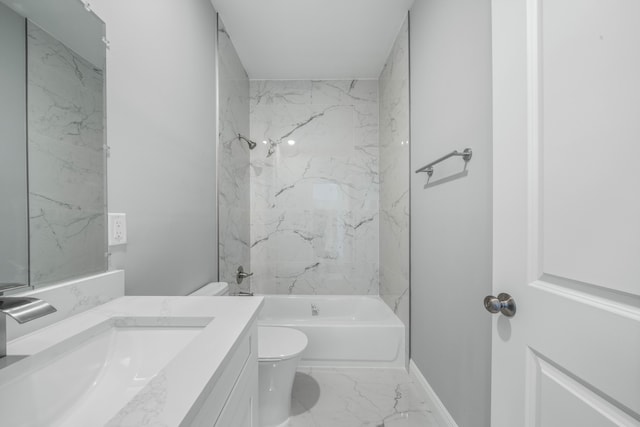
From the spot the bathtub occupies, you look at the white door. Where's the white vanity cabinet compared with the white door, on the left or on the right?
right

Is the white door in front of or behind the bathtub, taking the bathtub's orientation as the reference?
in front

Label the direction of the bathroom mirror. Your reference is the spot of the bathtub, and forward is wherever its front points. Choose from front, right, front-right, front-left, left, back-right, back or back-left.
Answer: front-right

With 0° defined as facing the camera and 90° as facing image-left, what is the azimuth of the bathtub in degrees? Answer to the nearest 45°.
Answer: approximately 0°

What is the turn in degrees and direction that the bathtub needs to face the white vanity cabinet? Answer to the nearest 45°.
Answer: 0° — it already faces it
